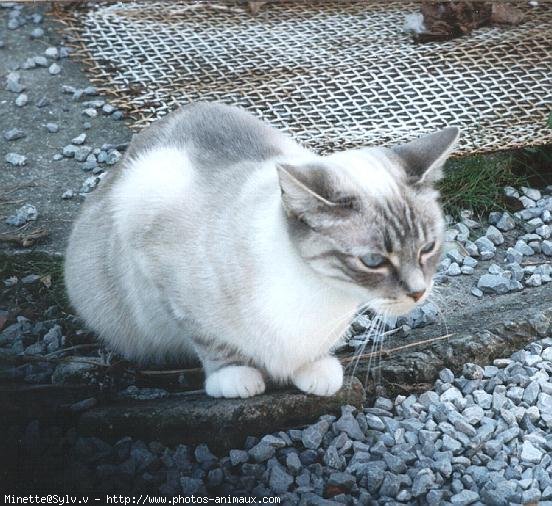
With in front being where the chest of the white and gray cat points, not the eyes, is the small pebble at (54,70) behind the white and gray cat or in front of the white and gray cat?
behind

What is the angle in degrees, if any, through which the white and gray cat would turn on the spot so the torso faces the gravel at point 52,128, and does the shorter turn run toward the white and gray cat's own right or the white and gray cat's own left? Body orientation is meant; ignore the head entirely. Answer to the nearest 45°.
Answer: approximately 180°

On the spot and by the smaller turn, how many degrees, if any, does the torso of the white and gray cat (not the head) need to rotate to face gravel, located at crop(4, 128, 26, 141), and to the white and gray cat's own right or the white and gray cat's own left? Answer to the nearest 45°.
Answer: approximately 180°

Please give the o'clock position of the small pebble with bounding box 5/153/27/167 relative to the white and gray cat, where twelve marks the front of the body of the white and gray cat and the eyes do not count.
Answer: The small pebble is roughly at 6 o'clock from the white and gray cat.

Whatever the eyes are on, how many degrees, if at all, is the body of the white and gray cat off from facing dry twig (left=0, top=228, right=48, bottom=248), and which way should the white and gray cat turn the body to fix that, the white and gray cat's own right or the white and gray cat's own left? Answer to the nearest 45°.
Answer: approximately 180°

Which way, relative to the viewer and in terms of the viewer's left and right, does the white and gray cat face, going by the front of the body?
facing the viewer and to the right of the viewer

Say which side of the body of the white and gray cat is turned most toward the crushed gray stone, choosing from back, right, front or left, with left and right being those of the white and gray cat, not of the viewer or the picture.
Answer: back
